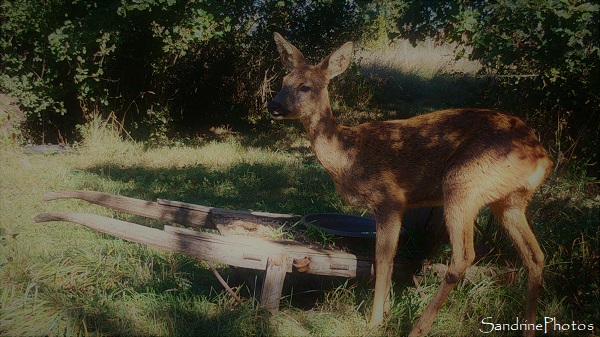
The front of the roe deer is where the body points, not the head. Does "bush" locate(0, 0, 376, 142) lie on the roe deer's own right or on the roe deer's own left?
on the roe deer's own right

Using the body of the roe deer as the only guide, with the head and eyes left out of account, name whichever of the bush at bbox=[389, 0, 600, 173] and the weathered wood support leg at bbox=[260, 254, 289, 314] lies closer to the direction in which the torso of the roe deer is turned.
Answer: the weathered wood support leg

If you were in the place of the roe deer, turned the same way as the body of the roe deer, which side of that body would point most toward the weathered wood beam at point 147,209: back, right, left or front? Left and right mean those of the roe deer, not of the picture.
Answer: front

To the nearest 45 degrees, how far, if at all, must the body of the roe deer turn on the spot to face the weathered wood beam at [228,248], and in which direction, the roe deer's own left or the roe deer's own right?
0° — it already faces it

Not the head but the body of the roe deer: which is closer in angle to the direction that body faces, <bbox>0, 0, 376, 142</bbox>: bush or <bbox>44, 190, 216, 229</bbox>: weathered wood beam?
the weathered wood beam

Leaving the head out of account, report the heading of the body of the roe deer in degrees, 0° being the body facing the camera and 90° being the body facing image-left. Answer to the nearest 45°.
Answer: approximately 90°

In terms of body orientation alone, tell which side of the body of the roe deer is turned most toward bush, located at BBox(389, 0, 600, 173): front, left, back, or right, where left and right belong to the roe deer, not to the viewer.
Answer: right

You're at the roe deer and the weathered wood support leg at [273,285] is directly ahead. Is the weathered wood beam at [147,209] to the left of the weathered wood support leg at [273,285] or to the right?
right
